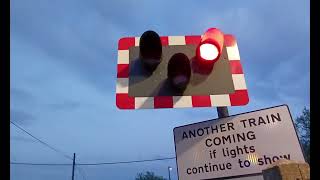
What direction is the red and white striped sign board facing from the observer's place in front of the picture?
facing the viewer
